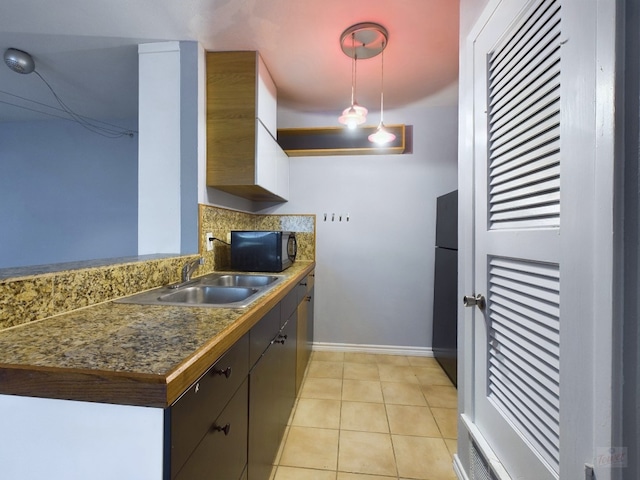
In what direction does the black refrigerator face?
to the viewer's left

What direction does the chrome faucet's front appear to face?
to the viewer's right

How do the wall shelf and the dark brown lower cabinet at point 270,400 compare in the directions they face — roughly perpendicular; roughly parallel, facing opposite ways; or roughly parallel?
roughly perpendicular

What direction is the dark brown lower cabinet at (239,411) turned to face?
to the viewer's right

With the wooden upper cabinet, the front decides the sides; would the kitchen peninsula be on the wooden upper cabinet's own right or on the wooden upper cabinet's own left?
on the wooden upper cabinet's own right

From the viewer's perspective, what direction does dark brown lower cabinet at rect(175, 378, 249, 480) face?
to the viewer's right

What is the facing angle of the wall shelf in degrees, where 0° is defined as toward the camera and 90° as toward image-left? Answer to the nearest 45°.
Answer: approximately 0°

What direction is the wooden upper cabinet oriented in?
to the viewer's right

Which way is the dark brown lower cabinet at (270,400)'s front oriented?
to the viewer's right

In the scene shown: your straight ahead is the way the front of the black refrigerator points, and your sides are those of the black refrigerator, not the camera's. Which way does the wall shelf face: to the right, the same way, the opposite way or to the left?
to the left
